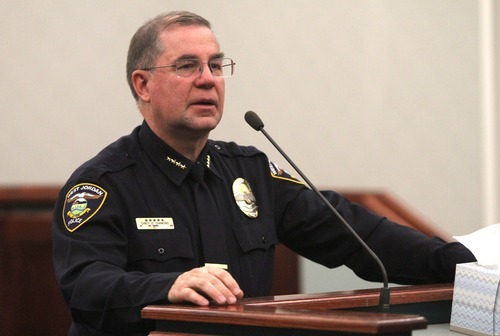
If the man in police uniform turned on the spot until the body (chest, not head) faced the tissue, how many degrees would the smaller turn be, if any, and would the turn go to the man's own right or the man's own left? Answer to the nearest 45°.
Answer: approximately 45° to the man's own left

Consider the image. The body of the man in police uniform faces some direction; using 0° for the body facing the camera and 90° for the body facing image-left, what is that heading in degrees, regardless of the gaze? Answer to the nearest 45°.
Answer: approximately 315°

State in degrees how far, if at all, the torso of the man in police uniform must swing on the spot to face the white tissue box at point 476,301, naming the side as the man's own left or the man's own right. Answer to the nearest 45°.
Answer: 0° — they already face it
